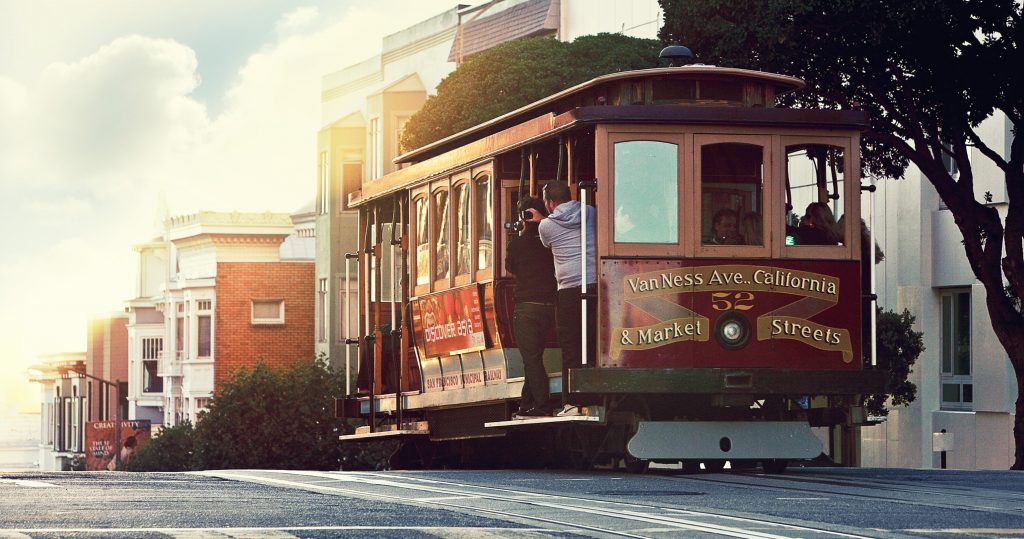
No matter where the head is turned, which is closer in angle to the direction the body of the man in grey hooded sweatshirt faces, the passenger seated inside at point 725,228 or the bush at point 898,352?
the bush

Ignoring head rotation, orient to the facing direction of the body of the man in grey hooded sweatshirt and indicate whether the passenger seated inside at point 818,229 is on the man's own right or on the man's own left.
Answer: on the man's own right

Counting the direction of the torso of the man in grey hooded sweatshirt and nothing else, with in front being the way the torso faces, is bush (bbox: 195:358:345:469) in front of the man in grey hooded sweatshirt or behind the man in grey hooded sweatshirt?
in front

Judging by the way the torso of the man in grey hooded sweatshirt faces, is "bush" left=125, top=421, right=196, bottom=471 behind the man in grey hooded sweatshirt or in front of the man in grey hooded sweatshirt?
in front

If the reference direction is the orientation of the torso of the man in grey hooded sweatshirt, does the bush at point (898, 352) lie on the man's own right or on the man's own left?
on the man's own right

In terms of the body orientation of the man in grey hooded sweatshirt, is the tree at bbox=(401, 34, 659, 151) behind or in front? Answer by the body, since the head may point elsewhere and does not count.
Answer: in front

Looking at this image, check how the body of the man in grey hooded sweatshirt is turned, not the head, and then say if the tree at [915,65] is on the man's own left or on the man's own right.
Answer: on the man's own right
